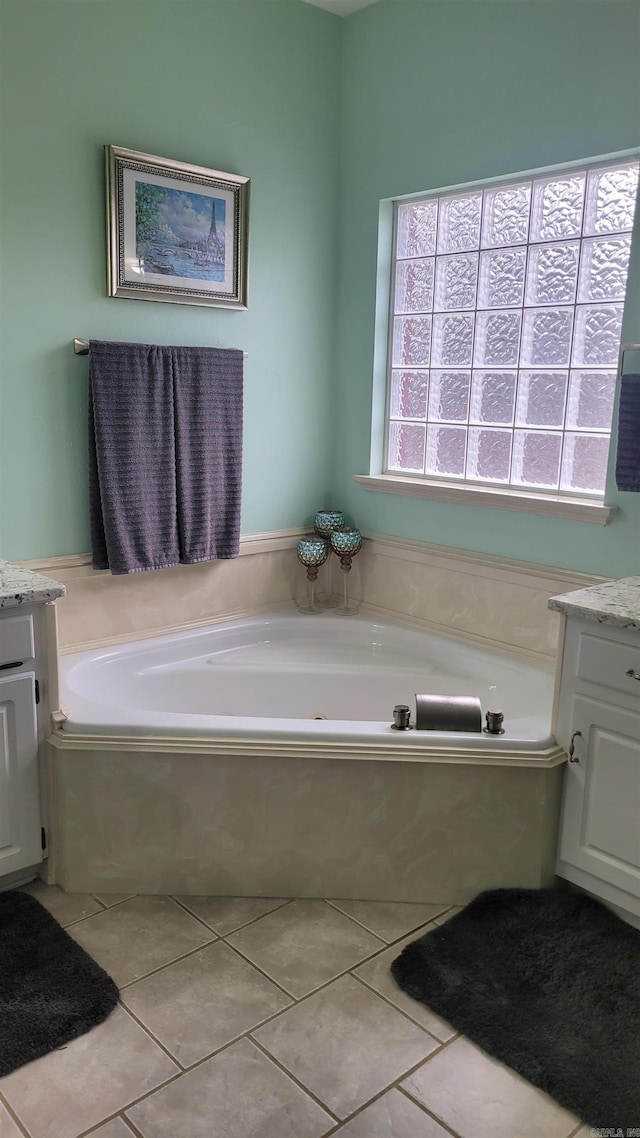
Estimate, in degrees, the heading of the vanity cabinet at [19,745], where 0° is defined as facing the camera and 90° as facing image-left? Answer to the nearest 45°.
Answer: approximately 315°

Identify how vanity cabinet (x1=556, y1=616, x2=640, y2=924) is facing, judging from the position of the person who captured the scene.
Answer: facing the viewer and to the left of the viewer

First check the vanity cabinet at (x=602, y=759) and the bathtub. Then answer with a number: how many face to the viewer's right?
0

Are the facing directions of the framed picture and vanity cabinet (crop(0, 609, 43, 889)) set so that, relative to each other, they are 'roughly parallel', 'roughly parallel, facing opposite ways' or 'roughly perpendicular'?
roughly parallel

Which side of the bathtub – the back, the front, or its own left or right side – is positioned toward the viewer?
front

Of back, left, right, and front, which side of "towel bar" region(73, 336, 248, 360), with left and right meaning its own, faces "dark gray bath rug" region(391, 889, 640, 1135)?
front

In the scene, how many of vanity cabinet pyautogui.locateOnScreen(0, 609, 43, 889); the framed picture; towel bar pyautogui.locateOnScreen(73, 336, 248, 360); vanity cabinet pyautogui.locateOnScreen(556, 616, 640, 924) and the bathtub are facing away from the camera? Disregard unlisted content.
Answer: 0

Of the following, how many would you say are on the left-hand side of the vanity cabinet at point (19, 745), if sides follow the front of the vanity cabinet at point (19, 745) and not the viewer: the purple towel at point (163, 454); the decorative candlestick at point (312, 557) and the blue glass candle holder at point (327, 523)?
3

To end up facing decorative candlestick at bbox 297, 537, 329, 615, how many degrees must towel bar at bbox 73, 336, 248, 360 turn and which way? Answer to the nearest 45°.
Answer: approximately 90° to its left

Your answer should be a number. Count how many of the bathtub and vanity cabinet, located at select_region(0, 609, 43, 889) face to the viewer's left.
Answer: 0

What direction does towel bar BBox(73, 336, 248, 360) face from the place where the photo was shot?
facing the viewer and to the right of the viewer

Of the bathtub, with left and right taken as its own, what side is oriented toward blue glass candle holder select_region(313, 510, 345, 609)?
back

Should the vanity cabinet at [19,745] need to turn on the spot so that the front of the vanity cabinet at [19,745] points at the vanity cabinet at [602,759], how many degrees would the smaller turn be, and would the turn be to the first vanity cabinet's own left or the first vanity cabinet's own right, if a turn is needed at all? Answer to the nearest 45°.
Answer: approximately 45° to the first vanity cabinet's own left

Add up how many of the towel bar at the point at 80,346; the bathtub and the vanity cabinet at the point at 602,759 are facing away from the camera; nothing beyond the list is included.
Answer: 0

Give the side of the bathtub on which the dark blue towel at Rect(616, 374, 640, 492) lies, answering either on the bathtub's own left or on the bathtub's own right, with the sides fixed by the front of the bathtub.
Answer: on the bathtub's own left
